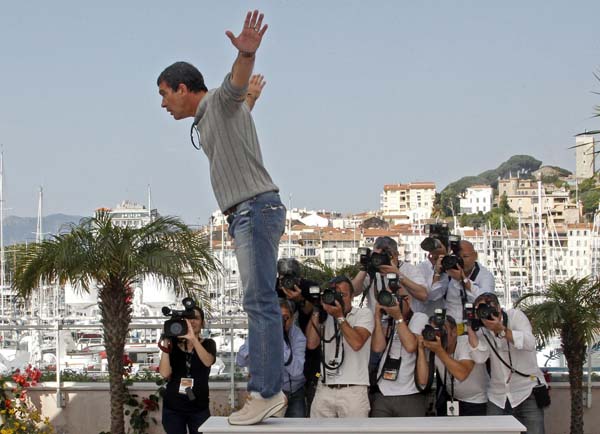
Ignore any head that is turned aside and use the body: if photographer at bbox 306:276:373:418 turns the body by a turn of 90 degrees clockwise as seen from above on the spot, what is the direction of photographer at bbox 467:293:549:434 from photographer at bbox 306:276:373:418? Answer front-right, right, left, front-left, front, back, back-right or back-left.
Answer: back-right

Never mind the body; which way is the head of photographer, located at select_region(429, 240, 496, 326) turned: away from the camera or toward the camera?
toward the camera

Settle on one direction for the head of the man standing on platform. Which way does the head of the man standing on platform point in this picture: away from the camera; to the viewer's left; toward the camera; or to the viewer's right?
to the viewer's left

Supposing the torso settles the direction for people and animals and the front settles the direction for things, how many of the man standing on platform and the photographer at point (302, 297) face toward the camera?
1

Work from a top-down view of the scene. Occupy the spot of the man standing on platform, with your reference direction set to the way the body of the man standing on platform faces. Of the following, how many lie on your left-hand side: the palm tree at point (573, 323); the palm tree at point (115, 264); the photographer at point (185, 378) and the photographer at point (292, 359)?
0

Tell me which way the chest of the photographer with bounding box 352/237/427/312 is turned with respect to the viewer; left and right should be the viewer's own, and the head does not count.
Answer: facing the viewer and to the left of the viewer

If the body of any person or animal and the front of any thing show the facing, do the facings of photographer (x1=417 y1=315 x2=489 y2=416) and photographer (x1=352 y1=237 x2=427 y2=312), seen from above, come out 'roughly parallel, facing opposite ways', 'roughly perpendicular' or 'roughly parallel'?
roughly parallel

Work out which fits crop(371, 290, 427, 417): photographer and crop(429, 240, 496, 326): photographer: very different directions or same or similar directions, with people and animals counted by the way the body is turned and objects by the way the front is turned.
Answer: same or similar directions

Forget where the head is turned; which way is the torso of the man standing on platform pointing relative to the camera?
to the viewer's left

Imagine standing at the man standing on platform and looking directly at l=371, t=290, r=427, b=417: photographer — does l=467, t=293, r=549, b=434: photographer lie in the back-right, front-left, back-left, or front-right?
front-right

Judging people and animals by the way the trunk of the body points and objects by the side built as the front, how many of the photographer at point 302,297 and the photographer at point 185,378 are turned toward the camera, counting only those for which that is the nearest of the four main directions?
2

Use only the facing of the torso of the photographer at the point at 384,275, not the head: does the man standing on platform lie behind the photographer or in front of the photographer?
in front

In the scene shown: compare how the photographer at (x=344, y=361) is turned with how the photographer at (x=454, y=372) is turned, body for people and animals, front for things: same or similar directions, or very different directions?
same or similar directions

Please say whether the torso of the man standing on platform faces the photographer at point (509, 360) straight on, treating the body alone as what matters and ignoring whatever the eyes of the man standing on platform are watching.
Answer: no

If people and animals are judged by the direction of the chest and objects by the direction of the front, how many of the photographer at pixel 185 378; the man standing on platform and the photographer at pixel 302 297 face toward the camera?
2

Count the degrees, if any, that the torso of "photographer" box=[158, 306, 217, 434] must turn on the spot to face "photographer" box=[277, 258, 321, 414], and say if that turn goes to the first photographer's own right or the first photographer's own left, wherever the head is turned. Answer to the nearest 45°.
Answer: approximately 90° to the first photographer's own left

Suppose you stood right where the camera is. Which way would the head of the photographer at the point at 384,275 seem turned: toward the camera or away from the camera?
toward the camera
